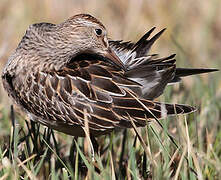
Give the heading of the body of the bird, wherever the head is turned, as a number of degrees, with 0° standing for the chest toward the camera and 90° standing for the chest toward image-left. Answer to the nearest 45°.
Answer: approximately 90°
